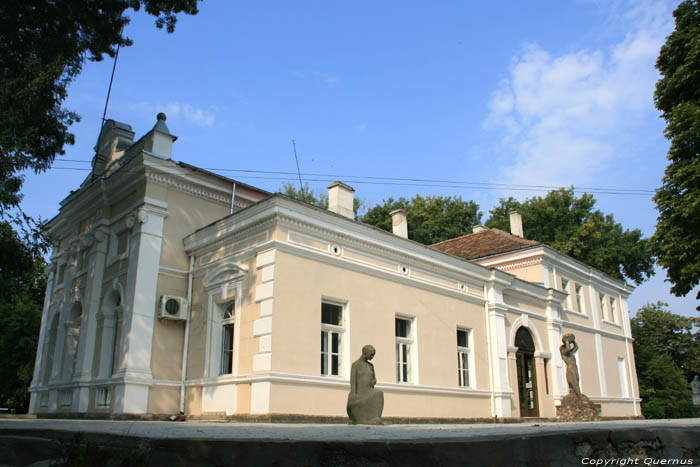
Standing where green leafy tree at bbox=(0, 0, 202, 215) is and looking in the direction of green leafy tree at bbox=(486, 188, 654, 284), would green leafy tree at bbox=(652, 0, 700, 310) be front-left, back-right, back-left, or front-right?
front-right

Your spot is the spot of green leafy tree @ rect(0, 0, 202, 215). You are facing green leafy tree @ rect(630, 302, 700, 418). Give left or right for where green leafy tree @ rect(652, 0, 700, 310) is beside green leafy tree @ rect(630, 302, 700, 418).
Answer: right

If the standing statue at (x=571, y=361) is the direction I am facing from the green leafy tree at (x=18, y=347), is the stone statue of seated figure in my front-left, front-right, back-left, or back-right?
front-right

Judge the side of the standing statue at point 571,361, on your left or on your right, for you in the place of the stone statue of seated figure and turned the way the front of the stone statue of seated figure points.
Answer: on your left
